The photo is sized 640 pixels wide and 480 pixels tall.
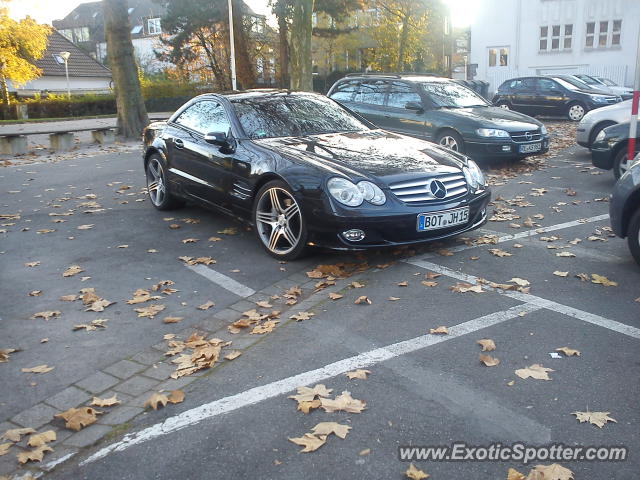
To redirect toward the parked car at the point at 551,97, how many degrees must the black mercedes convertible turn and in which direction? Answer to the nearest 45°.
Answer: approximately 90° to its left

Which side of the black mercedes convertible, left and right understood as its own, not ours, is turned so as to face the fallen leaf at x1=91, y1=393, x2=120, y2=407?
right

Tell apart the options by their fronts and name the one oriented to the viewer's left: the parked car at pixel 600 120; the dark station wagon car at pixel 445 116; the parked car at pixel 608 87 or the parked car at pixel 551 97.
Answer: the parked car at pixel 600 120

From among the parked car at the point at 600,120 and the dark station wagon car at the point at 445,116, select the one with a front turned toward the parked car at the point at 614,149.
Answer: the dark station wagon car

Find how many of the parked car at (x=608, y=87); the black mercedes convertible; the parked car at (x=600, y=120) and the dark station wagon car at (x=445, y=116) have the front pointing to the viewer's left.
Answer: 1

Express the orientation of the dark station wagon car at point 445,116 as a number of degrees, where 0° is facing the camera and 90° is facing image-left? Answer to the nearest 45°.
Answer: approximately 315°

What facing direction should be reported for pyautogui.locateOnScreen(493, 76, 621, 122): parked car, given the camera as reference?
facing the viewer and to the right of the viewer

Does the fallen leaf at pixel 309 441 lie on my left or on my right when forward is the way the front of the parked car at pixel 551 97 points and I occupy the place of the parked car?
on my right

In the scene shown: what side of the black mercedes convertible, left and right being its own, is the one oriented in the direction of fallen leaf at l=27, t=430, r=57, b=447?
right

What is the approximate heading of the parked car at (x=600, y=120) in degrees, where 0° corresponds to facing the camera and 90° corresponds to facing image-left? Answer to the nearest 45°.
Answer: approximately 90°

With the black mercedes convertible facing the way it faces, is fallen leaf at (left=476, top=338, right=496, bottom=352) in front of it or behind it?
in front

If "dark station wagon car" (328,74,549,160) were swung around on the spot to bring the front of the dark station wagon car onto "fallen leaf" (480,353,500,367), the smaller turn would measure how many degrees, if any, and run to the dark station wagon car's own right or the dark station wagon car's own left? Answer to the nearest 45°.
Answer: approximately 45° to the dark station wagon car's own right

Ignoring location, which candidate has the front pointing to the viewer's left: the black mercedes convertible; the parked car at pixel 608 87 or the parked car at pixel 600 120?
the parked car at pixel 600 120

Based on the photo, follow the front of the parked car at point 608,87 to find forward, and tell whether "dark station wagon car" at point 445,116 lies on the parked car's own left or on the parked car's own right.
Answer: on the parked car's own right
